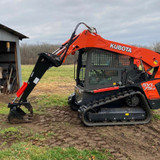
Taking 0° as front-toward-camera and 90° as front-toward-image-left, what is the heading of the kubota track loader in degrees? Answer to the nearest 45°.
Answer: approximately 90°

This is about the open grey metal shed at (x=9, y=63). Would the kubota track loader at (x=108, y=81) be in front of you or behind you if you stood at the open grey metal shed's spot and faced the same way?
in front

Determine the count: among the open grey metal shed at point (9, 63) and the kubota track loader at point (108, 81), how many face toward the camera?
1

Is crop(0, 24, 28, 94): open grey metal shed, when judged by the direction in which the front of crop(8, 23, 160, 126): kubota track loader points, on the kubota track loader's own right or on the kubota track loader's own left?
on the kubota track loader's own right

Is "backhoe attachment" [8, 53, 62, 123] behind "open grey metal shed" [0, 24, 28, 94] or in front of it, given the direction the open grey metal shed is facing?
in front

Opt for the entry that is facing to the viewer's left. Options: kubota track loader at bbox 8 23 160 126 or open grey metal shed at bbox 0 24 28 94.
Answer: the kubota track loader

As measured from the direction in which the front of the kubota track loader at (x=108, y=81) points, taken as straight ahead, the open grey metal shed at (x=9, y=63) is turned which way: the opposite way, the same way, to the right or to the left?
to the left

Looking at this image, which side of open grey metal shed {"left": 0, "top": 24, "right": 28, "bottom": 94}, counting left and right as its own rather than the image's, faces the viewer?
front
